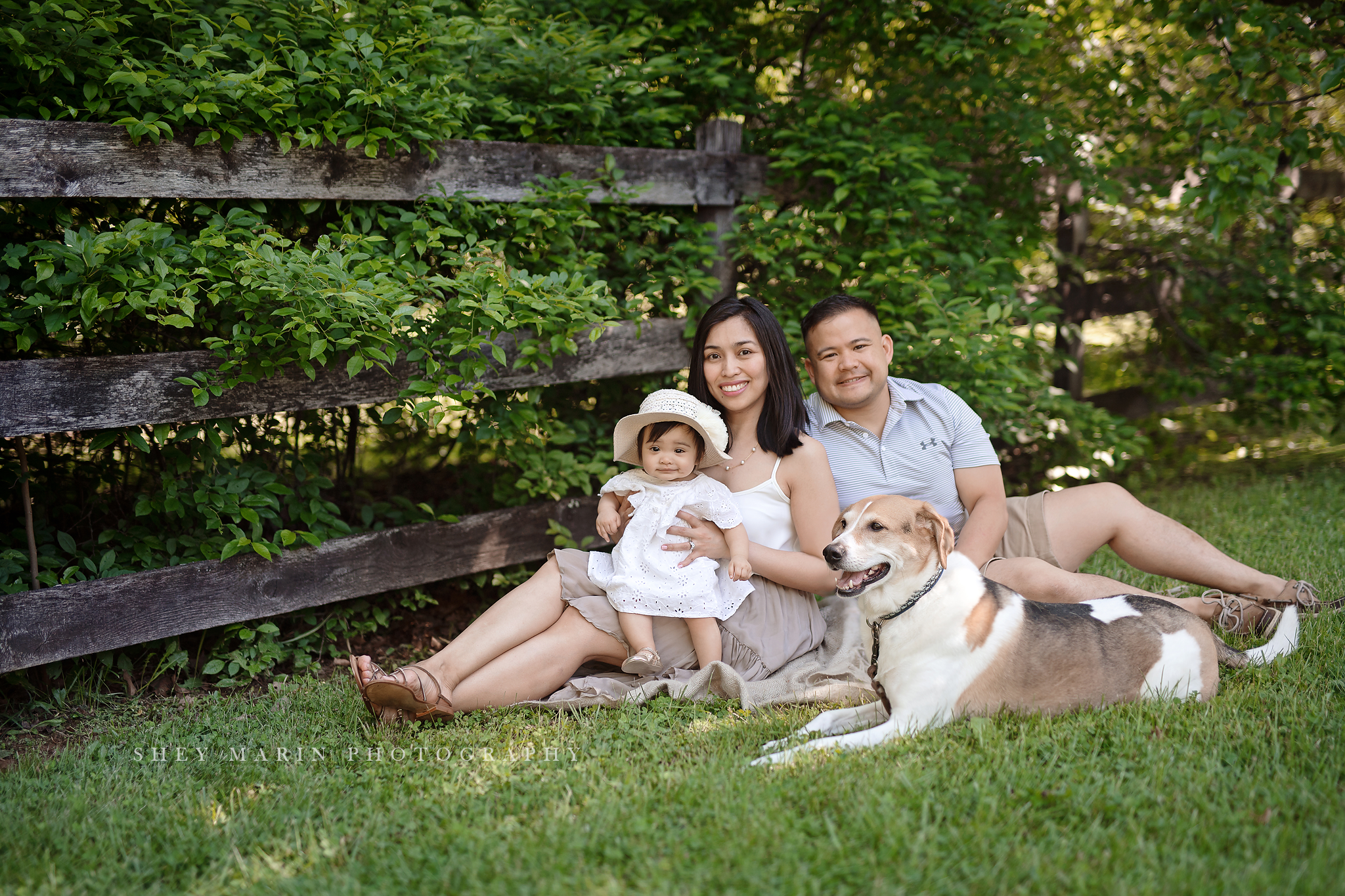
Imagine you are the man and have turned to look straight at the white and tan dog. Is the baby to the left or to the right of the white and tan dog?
right

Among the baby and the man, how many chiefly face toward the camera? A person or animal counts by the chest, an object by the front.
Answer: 2

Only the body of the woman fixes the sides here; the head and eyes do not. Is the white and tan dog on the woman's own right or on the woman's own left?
on the woman's own left

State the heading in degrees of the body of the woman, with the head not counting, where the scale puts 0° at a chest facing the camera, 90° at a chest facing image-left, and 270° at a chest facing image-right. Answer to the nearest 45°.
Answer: approximately 45°

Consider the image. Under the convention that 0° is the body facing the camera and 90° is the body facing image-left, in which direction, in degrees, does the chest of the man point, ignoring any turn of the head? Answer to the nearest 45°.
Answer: approximately 0°

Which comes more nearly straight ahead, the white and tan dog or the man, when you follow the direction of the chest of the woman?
the white and tan dog

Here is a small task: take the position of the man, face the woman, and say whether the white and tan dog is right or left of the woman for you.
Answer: left
